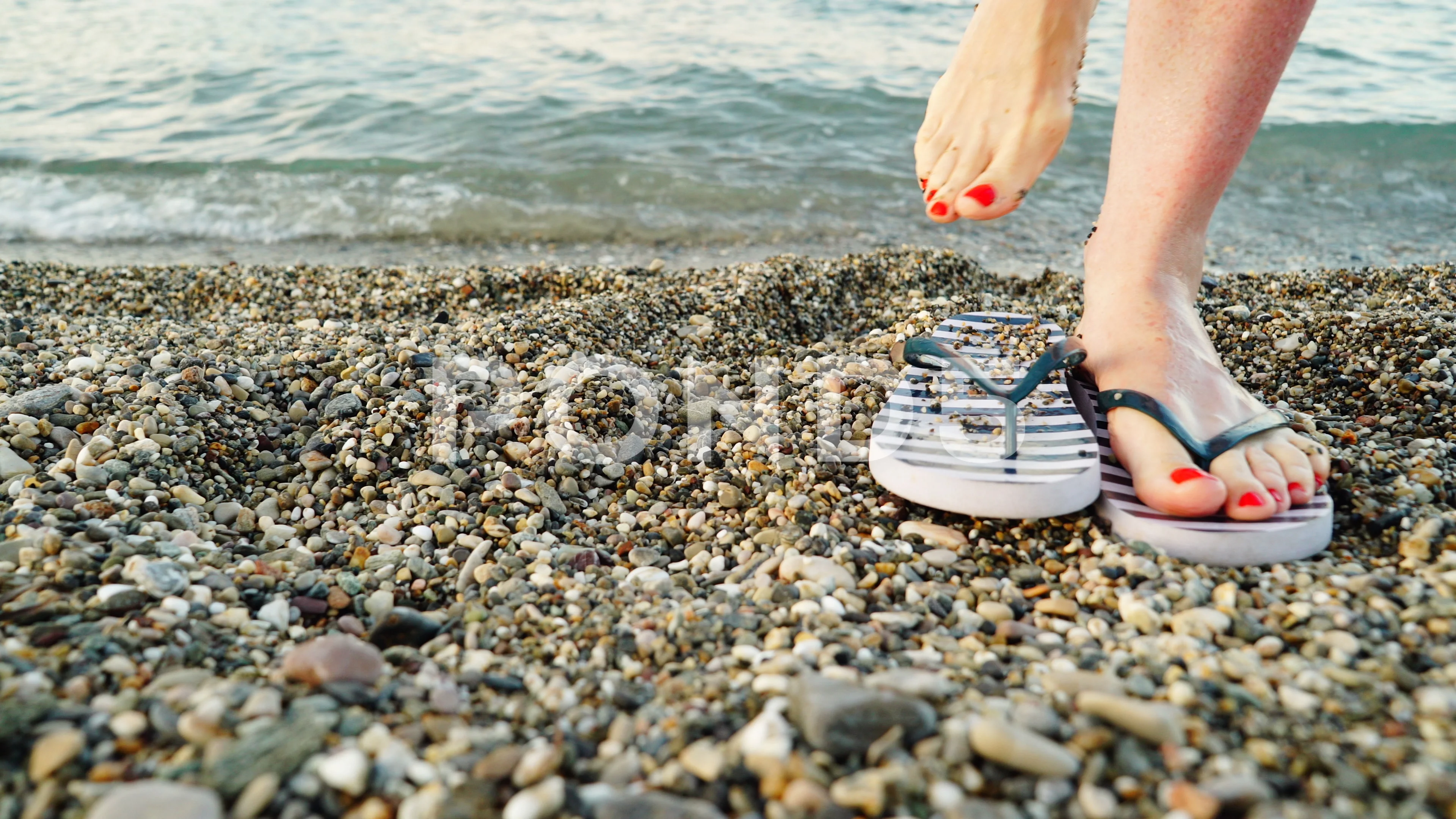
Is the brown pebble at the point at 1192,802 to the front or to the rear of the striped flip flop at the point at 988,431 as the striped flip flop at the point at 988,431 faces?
to the front

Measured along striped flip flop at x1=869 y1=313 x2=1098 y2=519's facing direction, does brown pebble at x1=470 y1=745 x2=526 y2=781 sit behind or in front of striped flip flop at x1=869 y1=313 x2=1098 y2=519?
in front

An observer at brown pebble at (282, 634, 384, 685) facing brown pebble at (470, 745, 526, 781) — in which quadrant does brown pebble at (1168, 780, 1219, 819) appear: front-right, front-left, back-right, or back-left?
front-left

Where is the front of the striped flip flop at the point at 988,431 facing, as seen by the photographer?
facing the viewer

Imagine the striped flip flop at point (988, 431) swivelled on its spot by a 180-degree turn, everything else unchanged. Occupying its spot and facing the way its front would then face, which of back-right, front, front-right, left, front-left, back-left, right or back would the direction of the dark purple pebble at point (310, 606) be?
back-left

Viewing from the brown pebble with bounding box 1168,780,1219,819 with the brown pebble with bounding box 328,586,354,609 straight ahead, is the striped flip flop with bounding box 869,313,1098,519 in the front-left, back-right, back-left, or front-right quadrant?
front-right

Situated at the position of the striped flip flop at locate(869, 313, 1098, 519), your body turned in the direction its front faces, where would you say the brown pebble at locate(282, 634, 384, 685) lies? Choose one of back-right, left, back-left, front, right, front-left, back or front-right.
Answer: front-right

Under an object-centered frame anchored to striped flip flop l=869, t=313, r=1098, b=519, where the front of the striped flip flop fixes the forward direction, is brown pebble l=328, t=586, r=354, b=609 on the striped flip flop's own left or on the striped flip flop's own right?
on the striped flip flop's own right
